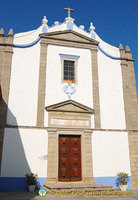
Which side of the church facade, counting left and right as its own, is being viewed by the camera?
front
